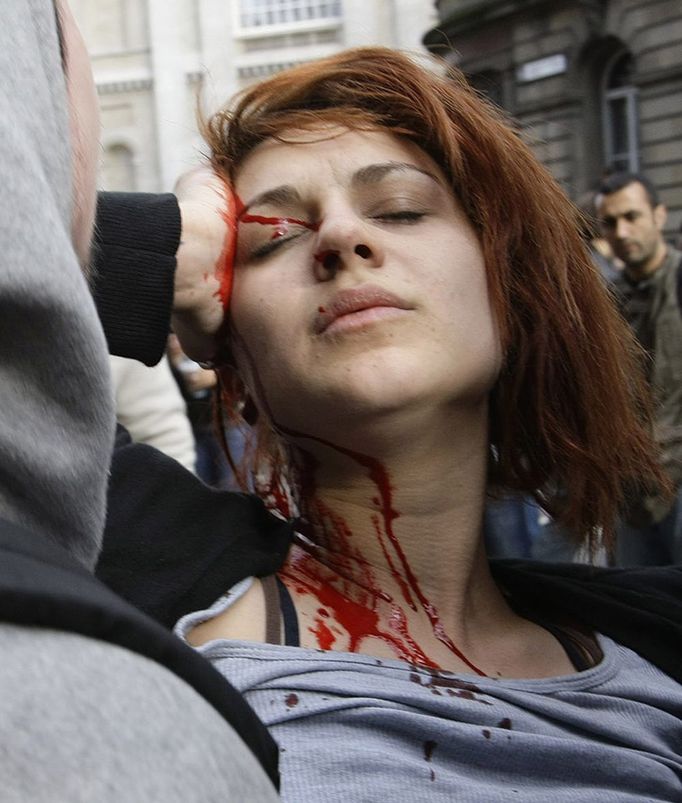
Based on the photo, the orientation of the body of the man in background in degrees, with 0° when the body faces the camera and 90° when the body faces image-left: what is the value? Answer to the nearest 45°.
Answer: approximately 45°
